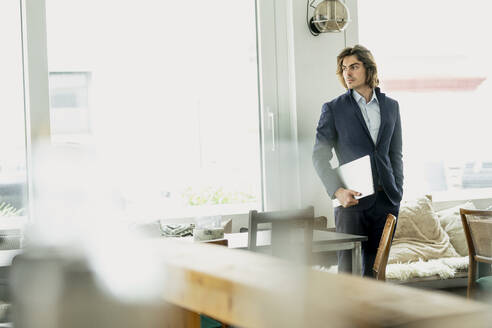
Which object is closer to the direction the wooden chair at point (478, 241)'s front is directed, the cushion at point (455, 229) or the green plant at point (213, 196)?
the cushion

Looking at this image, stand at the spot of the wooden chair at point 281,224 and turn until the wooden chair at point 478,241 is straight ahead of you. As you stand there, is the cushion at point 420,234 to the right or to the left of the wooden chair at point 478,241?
left
